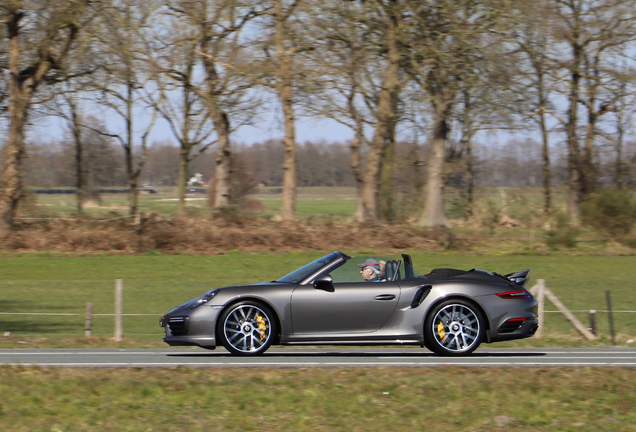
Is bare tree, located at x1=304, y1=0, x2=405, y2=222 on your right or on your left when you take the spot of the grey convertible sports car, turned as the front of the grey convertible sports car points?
on your right

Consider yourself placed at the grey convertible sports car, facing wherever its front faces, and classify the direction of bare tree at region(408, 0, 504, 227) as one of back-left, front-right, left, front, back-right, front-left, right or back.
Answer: right

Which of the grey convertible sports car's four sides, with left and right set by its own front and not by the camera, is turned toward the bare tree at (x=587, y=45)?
right

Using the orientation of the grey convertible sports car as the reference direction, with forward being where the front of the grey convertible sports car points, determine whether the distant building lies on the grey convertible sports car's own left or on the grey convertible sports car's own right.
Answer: on the grey convertible sports car's own right

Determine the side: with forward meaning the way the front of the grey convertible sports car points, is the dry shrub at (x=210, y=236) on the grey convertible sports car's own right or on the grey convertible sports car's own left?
on the grey convertible sports car's own right

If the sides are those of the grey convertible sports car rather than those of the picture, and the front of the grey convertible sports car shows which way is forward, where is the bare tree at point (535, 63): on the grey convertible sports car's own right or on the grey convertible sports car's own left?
on the grey convertible sports car's own right

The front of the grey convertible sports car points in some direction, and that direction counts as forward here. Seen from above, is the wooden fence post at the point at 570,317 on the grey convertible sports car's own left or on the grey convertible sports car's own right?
on the grey convertible sports car's own right

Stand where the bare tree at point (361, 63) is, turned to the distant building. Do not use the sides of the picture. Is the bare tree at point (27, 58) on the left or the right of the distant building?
left

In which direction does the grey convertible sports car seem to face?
to the viewer's left
